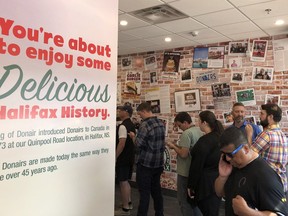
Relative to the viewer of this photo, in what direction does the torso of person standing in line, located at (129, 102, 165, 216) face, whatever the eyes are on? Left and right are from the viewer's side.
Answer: facing away from the viewer and to the left of the viewer

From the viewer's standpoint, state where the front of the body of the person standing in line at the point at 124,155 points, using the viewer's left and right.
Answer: facing to the left of the viewer

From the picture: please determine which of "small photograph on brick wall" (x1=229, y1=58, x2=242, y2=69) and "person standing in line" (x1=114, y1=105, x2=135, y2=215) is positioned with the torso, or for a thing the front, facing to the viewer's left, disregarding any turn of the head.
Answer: the person standing in line

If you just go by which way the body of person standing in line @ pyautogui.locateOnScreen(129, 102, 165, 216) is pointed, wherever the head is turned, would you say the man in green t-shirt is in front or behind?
behind

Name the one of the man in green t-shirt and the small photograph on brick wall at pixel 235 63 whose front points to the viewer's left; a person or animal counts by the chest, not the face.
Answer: the man in green t-shirt

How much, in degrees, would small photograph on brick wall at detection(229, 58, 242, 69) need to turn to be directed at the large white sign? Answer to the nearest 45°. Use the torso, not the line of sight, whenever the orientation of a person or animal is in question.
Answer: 0° — it already faces it

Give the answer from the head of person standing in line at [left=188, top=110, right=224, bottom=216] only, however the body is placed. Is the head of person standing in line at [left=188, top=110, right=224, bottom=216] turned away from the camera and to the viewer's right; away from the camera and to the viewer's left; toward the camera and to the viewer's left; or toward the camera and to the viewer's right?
away from the camera and to the viewer's left

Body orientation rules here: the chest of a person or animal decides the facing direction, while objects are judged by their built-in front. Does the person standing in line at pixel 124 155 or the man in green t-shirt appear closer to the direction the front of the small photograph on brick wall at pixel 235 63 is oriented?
the man in green t-shirt

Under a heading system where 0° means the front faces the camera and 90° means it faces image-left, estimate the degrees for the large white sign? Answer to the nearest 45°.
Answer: approximately 315°
